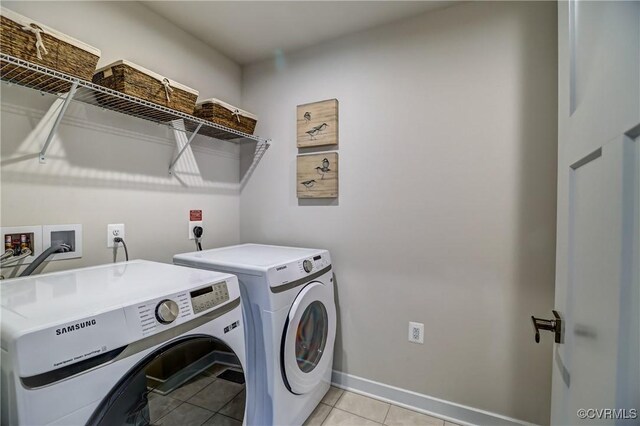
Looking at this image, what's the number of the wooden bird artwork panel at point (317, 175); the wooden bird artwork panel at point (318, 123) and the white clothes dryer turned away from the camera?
0

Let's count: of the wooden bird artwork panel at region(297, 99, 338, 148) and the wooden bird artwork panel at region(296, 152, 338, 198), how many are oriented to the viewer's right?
0

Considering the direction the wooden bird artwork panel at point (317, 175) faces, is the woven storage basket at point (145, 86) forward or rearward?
forward

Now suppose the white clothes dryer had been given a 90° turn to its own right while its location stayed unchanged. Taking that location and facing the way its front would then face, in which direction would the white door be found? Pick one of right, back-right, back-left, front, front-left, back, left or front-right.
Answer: left

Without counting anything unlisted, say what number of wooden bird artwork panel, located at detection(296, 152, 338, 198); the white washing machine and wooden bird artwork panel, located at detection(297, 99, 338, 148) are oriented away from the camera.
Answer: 0

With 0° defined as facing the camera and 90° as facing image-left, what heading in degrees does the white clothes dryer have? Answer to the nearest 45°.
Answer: approximately 315°

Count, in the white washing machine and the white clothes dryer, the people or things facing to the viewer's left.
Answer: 0

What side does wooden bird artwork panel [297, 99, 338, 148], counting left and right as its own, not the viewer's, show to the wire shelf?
front

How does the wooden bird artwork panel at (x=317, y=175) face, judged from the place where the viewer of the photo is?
facing the viewer and to the left of the viewer
